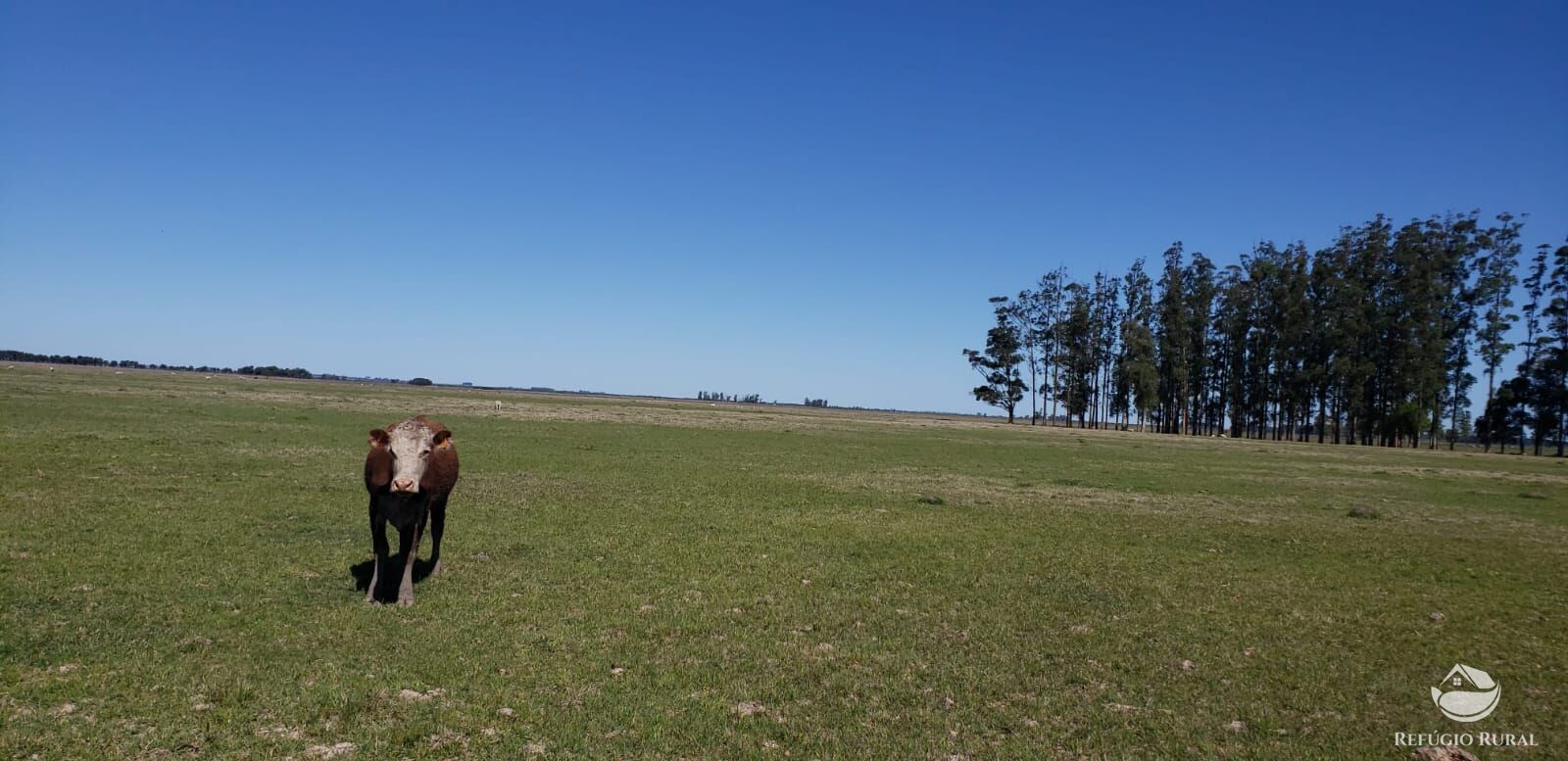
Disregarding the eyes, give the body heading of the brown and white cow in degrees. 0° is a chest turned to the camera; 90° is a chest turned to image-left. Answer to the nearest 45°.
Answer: approximately 0°
